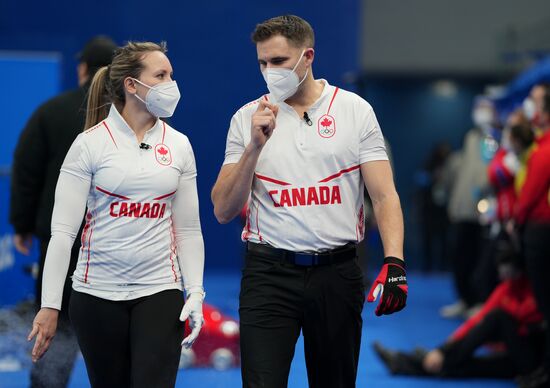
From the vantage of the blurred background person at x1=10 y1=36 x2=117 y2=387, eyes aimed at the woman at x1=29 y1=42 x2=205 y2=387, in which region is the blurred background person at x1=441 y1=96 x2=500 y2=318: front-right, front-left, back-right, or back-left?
back-left

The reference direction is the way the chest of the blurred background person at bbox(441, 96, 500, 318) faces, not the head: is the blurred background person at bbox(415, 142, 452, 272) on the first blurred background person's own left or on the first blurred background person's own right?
on the first blurred background person's own right

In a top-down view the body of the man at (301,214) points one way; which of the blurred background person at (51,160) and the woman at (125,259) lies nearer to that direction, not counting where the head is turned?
the woman

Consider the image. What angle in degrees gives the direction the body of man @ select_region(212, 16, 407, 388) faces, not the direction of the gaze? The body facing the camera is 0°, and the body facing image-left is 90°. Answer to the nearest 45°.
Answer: approximately 0°

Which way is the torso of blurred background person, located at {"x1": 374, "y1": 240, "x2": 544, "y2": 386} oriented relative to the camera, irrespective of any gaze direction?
to the viewer's left

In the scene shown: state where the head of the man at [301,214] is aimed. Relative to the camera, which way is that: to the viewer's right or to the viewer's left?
to the viewer's left
